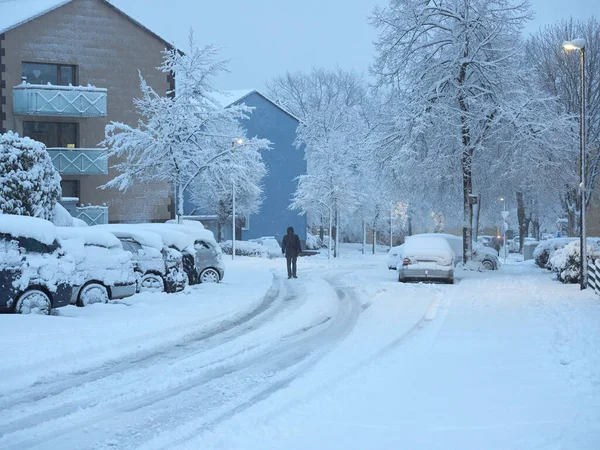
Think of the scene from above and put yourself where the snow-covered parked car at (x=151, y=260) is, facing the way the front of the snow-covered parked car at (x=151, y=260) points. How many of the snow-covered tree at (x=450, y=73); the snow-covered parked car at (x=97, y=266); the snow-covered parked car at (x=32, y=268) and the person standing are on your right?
2

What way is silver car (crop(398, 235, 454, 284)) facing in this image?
away from the camera

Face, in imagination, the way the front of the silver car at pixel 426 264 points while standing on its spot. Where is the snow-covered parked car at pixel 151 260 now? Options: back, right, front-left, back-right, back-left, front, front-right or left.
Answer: back-left

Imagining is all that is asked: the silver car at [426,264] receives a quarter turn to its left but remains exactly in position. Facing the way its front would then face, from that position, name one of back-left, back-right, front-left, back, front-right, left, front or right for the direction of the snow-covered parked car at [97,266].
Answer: front-left

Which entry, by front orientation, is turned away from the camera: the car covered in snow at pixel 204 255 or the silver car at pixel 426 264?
the silver car
